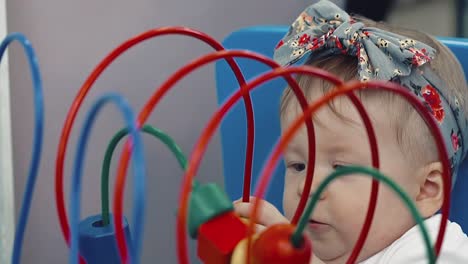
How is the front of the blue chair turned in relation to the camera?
facing the viewer

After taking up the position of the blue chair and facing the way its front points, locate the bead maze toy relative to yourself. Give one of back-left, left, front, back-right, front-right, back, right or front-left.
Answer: front

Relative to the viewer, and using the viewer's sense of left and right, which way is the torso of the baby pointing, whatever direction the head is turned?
facing the viewer and to the left of the viewer

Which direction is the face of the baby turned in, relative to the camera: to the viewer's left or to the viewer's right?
to the viewer's left
